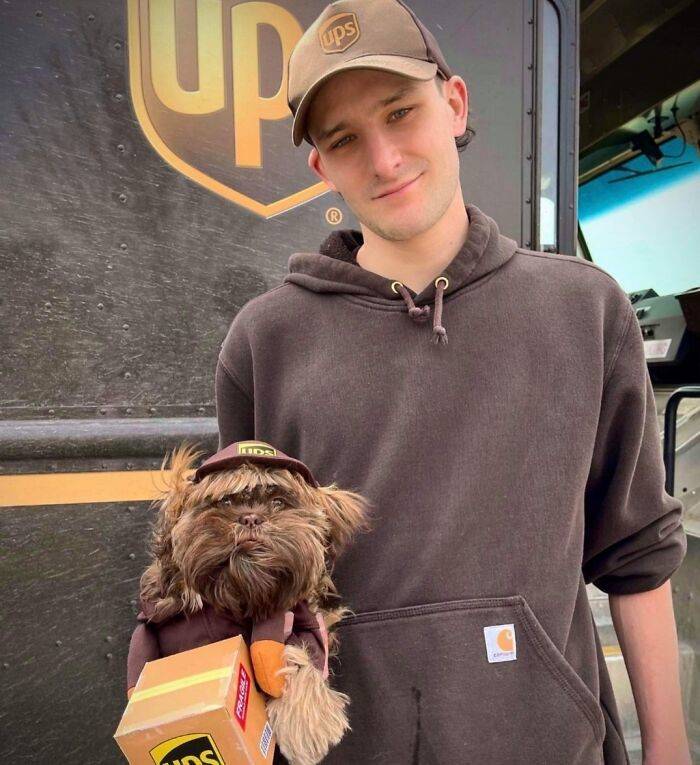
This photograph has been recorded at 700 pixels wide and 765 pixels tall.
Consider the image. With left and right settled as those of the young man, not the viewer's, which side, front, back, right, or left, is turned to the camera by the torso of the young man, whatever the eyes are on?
front

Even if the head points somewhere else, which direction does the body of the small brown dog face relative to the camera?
toward the camera

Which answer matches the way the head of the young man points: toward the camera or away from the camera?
toward the camera
